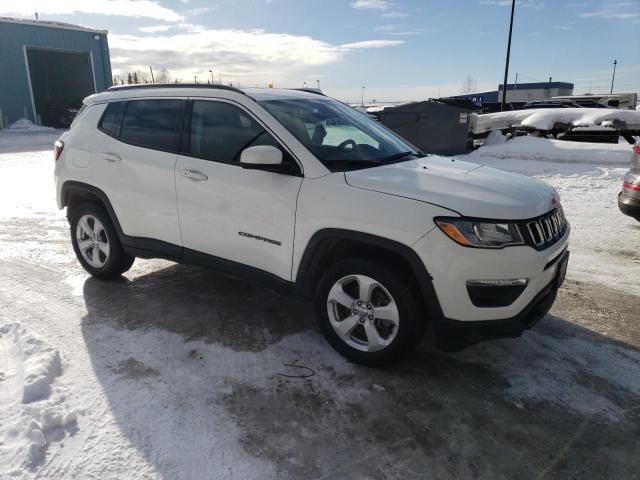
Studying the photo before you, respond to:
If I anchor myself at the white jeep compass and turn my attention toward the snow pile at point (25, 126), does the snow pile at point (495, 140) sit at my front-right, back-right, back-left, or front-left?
front-right

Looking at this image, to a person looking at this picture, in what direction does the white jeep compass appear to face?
facing the viewer and to the right of the viewer

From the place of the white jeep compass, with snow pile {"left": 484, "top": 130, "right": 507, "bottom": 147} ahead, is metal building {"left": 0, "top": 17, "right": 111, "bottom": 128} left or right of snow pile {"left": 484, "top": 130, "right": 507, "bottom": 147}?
left

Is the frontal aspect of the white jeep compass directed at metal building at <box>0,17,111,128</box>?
no

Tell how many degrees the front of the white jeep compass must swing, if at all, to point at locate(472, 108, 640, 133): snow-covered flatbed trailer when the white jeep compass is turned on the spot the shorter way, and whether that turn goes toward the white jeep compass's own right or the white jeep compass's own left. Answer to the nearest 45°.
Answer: approximately 90° to the white jeep compass's own left

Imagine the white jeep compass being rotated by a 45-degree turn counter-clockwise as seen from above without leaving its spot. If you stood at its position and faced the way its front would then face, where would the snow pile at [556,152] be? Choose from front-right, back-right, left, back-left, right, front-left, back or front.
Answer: front-left

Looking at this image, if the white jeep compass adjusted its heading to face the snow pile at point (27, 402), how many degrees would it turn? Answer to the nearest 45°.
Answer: approximately 90° to its right

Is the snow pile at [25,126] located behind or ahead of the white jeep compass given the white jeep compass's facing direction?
behind

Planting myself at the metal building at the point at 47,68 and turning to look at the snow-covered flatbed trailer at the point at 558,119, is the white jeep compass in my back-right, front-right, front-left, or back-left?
front-right

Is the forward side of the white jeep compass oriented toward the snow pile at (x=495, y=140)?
no

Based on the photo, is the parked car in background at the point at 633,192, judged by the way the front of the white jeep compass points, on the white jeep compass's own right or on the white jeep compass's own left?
on the white jeep compass's own left
